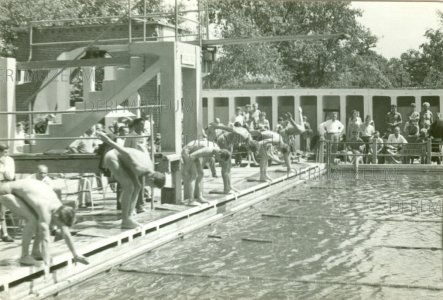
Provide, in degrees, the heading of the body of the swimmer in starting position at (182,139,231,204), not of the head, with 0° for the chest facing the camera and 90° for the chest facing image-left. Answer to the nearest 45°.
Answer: approximately 270°

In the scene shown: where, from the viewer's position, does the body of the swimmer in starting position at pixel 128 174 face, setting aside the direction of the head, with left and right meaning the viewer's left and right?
facing to the right of the viewer

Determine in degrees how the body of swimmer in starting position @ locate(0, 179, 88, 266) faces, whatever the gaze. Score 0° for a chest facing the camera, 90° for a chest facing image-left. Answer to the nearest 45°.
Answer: approximately 270°

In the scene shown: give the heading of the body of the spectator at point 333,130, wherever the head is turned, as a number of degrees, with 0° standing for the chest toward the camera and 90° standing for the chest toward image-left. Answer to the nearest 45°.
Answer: approximately 0°

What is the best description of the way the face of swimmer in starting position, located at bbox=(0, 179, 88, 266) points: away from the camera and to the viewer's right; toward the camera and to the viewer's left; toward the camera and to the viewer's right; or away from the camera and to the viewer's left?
toward the camera and to the viewer's right

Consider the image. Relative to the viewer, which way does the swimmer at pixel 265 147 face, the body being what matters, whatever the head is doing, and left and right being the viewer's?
facing to the right of the viewer
